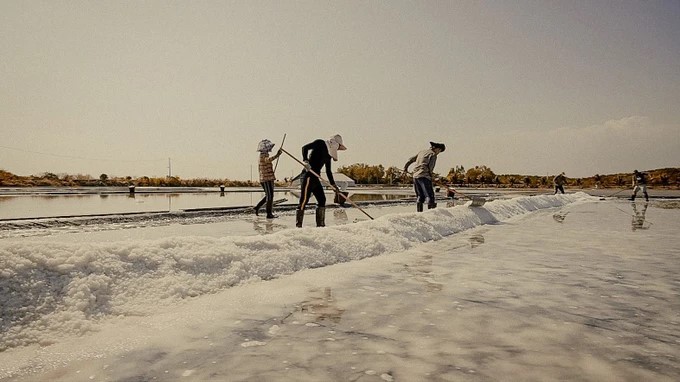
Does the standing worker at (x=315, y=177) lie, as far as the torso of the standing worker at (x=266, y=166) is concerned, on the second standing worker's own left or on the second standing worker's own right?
on the second standing worker's own right

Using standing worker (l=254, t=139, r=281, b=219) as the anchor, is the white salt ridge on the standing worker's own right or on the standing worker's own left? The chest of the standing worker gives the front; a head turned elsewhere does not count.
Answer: on the standing worker's own right

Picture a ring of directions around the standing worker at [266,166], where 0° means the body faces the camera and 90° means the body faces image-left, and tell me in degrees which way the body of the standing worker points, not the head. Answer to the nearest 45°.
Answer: approximately 270°

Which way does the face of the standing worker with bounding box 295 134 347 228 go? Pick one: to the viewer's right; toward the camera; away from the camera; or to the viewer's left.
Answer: to the viewer's right

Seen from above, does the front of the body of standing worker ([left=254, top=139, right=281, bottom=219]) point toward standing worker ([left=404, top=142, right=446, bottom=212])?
yes

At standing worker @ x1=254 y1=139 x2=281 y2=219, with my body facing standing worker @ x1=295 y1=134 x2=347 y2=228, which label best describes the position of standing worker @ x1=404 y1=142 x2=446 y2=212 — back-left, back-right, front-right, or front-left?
front-left
